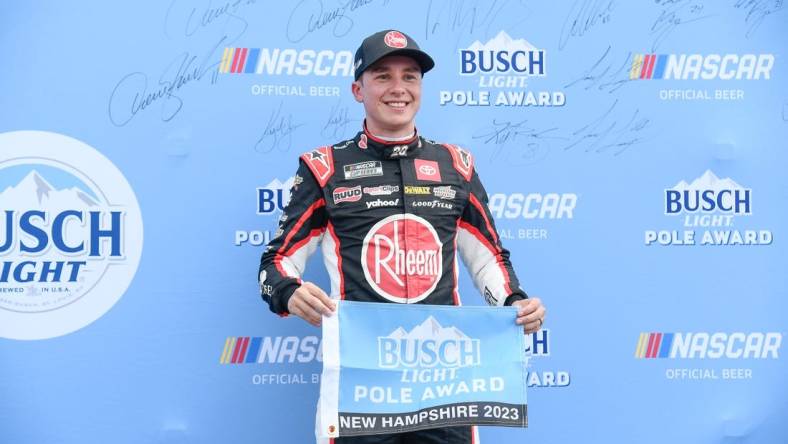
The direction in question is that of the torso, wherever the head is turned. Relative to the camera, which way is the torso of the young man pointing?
toward the camera
